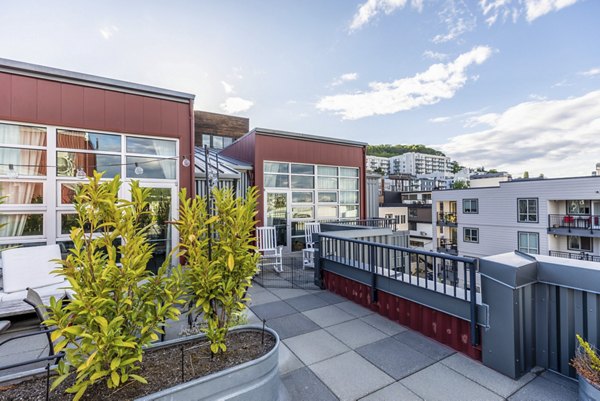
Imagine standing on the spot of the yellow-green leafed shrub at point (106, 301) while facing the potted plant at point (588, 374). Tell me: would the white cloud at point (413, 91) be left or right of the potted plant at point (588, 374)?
left

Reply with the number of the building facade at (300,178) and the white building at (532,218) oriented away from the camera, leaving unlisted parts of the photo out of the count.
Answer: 0

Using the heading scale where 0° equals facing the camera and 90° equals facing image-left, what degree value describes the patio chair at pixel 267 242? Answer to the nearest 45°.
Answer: approximately 315°

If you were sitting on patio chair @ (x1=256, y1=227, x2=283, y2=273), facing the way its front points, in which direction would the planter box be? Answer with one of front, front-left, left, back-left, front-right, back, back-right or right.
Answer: front-right

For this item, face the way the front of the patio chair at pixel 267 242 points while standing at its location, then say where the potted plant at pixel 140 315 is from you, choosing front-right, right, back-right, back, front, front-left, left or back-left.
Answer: front-right

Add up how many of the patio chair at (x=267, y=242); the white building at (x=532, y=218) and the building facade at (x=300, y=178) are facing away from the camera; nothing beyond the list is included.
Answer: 0

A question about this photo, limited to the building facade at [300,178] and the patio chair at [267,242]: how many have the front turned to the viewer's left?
0

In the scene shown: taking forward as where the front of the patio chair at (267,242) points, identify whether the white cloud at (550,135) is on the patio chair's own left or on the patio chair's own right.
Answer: on the patio chair's own left

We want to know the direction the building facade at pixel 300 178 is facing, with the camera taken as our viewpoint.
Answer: facing the viewer and to the right of the viewer

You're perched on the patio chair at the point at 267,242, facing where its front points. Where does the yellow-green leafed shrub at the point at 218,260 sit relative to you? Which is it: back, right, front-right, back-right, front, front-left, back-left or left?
front-right

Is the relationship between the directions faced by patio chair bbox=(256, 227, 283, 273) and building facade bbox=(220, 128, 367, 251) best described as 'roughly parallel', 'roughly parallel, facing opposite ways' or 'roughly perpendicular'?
roughly parallel

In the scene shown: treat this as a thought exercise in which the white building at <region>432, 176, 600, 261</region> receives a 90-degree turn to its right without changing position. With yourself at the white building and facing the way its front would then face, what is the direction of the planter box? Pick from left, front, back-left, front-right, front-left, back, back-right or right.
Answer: back-left

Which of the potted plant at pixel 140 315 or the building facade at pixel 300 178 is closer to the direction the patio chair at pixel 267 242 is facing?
the potted plant
